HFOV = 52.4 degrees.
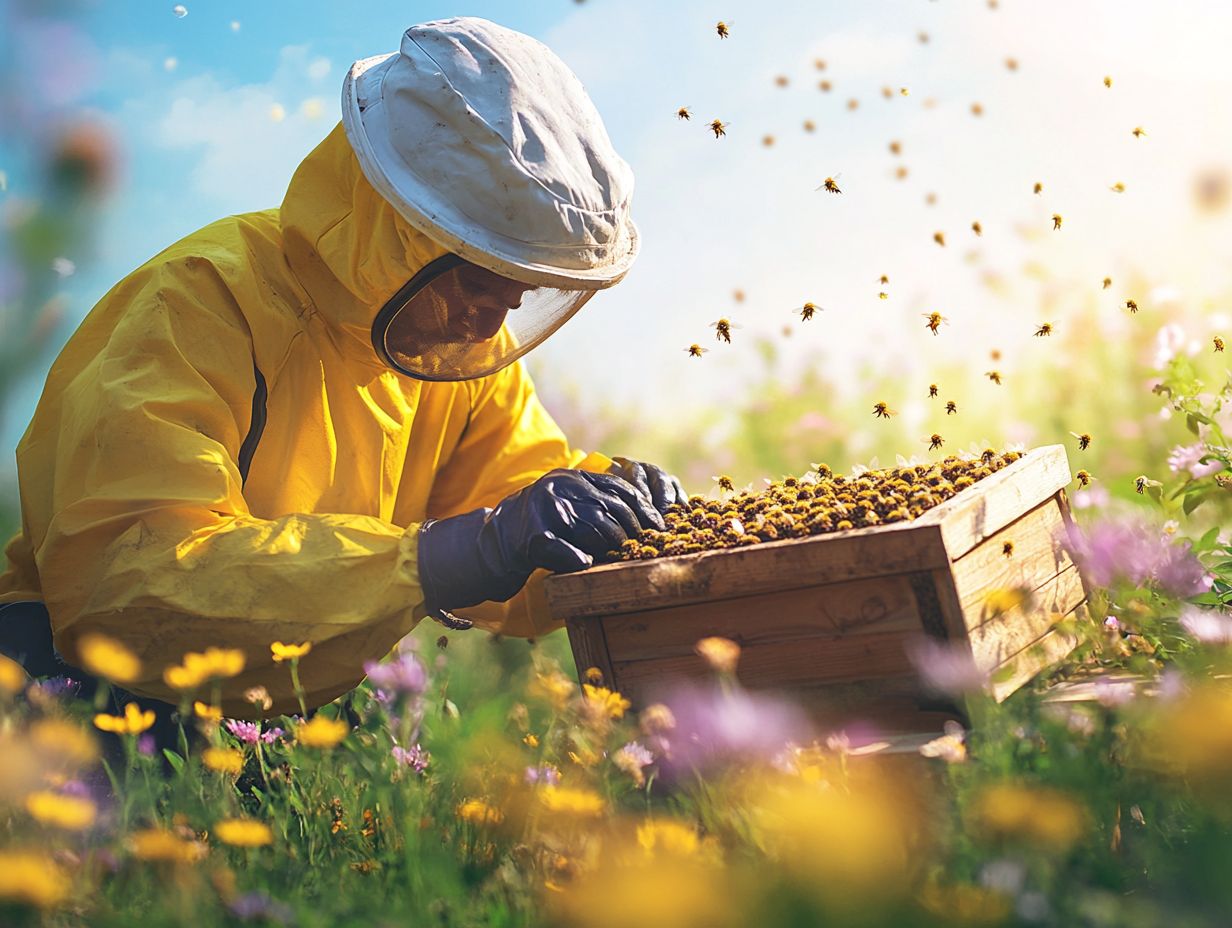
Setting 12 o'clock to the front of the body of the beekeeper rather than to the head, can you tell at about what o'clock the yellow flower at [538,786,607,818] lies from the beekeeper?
The yellow flower is roughly at 1 o'clock from the beekeeper.

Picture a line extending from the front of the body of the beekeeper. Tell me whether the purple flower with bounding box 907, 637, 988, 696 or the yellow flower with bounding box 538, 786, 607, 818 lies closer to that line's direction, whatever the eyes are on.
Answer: the purple flower

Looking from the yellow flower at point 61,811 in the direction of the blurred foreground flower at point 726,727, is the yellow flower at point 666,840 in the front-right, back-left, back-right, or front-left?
front-right

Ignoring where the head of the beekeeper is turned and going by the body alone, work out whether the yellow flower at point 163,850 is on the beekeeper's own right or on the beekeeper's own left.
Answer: on the beekeeper's own right

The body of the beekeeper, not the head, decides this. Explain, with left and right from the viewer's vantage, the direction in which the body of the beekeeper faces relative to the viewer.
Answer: facing the viewer and to the right of the viewer

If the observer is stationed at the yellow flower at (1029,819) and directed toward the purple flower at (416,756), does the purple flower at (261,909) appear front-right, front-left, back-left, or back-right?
front-left

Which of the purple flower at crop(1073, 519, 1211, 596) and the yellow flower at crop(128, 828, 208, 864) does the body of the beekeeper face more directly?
the purple flower

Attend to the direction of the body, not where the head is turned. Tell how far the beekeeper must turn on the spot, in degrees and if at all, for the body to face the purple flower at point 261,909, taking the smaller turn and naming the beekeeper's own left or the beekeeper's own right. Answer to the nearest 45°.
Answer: approximately 45° to the beekeeper's own right

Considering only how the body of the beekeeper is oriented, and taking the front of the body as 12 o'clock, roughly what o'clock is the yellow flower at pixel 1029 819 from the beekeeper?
The yellow flower is roughly at 1 o'clock from the beekeeper.

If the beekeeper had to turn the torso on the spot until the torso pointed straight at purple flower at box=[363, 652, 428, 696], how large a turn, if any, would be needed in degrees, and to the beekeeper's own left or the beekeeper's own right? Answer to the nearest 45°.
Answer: approximately 45° to the beekeeper's own right

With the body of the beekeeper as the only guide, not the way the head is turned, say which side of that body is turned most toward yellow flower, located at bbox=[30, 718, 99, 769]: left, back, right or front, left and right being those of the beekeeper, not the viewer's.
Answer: right

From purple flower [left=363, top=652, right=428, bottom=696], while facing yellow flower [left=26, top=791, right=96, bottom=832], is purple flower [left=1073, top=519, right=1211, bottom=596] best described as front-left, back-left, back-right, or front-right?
back-left

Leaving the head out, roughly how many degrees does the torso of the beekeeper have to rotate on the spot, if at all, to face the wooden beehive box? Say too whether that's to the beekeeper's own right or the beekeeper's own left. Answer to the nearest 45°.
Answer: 0° — they already face it

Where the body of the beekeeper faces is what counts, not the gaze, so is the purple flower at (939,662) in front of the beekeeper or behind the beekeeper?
in front

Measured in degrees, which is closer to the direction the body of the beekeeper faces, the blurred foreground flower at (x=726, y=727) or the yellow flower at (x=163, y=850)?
the blurred foreground flower
